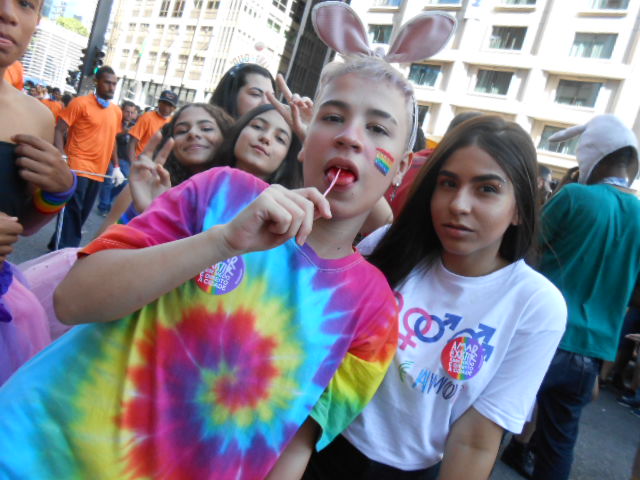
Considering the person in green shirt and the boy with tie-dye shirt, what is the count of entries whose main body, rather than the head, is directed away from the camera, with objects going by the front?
1

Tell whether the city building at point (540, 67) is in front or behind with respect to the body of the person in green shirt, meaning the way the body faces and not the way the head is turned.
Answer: in front

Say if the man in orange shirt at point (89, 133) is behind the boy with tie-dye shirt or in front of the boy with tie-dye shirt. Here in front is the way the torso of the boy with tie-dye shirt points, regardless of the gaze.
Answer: behind

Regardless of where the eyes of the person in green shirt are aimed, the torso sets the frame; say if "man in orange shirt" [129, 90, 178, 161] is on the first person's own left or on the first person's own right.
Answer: on the first person's own left

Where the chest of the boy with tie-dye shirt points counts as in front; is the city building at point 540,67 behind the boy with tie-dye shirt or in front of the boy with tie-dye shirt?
behind

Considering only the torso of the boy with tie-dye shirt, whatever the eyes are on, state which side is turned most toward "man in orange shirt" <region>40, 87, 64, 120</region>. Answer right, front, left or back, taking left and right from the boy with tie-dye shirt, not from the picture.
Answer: back

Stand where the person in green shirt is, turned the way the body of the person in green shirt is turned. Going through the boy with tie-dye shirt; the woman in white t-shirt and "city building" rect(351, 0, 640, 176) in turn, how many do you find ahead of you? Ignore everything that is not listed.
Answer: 1

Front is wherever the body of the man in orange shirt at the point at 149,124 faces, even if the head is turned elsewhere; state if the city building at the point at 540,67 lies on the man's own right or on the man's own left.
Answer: on the man's own left

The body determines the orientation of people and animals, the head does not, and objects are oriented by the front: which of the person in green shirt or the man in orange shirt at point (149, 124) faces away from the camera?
the person in green shirt

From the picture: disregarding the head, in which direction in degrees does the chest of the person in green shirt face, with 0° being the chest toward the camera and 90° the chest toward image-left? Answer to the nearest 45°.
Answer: approximately 180°
